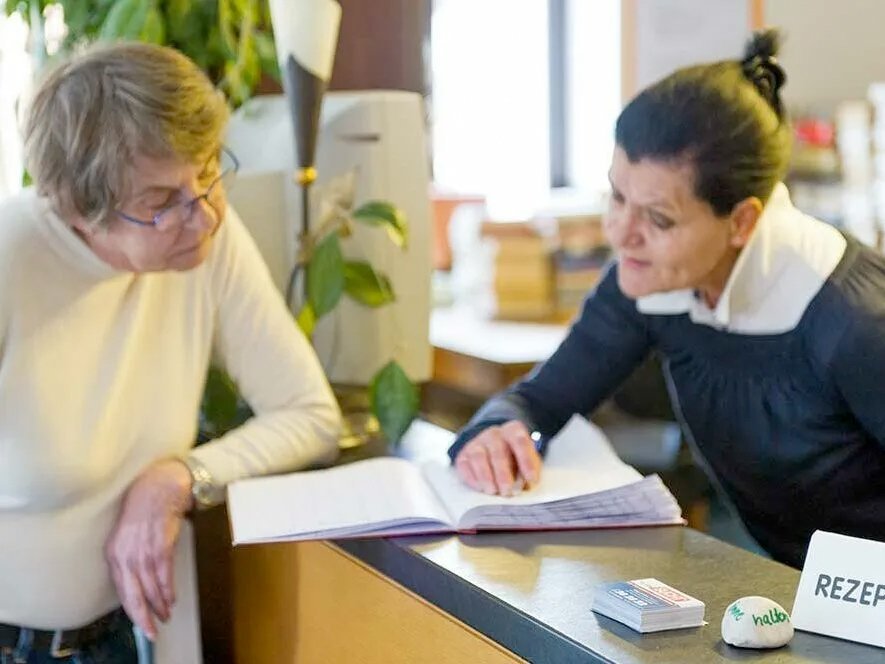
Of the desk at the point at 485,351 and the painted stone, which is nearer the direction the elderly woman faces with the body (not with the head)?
the painted stone

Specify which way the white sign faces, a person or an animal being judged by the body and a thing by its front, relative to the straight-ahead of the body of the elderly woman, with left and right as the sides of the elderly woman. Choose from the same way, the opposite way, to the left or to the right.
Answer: to the right

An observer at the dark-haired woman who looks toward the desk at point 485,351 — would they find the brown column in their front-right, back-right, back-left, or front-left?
front-left

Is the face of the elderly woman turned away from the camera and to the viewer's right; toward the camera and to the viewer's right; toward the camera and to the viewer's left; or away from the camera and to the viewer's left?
toward the camera and to the viewer's right

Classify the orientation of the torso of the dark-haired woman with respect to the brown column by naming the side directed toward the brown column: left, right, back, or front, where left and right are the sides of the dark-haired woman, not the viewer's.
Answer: right

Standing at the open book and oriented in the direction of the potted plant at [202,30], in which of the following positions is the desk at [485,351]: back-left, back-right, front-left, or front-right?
front-right

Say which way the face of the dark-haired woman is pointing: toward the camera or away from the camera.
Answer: toward the camera

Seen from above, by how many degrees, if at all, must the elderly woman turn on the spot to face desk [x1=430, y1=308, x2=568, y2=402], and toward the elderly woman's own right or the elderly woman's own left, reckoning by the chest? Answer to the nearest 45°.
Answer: approximately 90° to the elderly woman's own left

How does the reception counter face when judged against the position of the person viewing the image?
facing the viewer and to the left of the viewer

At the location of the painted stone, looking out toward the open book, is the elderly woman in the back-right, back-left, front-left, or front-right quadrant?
front-left

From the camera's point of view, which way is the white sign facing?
toward the camera

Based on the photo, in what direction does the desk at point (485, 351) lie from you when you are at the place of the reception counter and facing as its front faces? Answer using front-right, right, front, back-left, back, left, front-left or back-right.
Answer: back-right

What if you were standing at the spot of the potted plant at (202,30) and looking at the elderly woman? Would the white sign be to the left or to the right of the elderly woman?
left

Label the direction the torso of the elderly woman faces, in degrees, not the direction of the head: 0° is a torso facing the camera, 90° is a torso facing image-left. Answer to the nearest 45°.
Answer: approximately 315°
